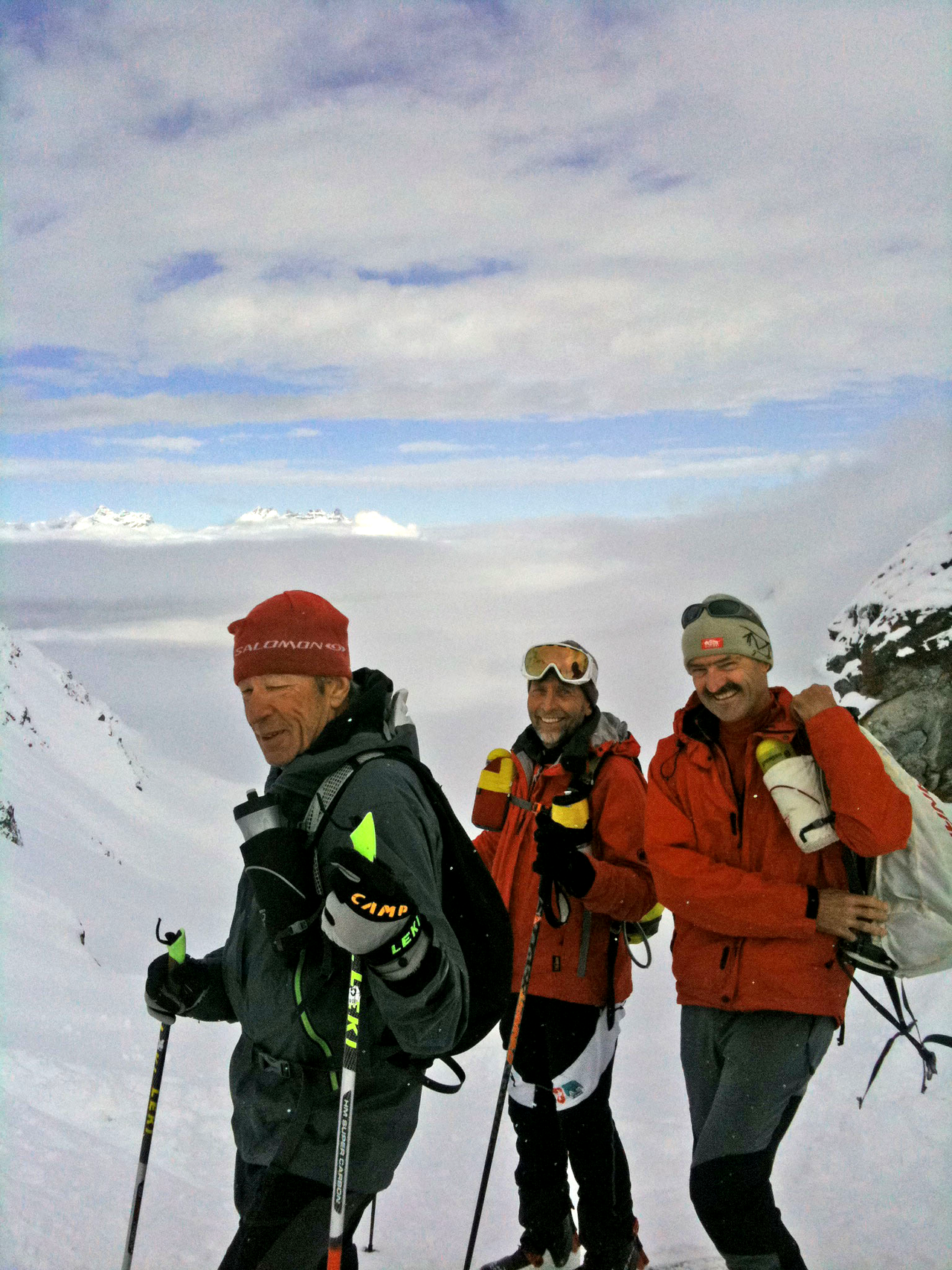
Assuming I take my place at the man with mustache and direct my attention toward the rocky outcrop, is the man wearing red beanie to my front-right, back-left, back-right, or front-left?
back-left

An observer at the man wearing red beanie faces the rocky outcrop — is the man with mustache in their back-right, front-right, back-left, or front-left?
front-right

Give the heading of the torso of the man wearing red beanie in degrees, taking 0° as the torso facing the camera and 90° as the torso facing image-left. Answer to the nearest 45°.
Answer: approximately 45°

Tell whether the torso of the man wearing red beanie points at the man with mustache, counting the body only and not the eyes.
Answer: no

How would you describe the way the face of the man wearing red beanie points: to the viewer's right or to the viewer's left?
to the viewer's left

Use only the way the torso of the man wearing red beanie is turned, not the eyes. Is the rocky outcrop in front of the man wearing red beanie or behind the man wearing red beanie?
behind
